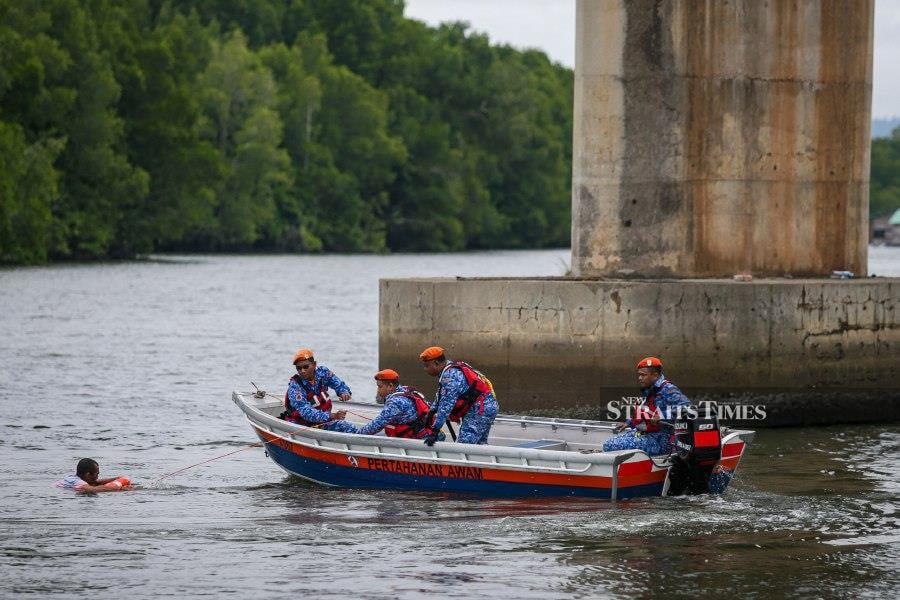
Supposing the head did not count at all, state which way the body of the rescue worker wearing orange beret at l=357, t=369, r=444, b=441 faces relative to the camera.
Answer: to the viewer's left

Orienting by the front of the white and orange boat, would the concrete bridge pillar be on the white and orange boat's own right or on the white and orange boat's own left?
on the white and orange boat's own right

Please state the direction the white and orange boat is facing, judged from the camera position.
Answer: facing away from the viewer and to the left of the viewer

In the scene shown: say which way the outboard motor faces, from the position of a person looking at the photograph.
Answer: facing away from the viewer and to the left of the viewer

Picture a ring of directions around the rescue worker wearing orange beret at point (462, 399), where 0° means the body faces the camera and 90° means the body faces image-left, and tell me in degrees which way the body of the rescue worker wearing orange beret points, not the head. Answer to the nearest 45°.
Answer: approximately 90°

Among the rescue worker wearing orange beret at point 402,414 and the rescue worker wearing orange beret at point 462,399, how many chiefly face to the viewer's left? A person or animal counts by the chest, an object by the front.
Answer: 2

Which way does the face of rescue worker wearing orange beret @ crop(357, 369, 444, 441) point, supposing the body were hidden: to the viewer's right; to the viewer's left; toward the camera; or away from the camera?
to the viewer's left
